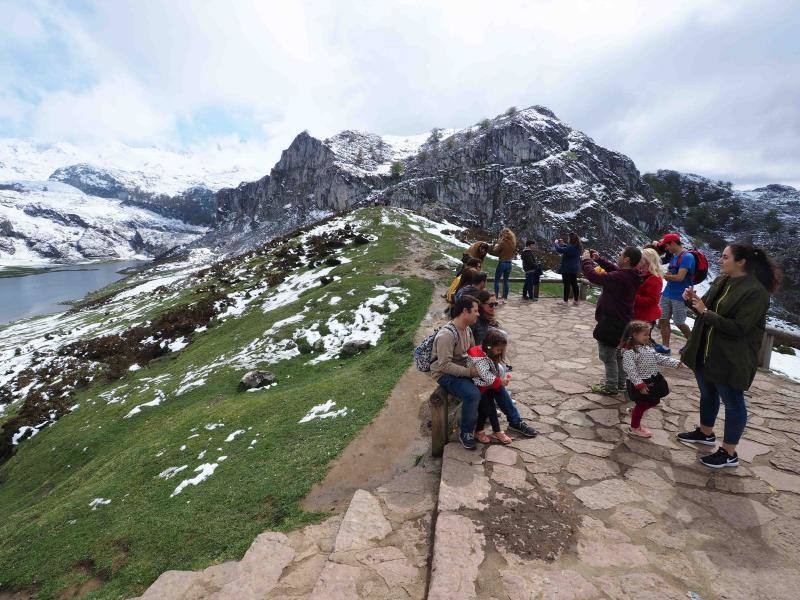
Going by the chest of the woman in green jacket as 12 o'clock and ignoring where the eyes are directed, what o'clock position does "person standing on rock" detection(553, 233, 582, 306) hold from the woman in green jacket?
The person standing on rock is roughly at 2 o'clock from the woman in green jacket.

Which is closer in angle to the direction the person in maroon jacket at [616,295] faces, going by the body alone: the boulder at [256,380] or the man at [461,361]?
the boulder

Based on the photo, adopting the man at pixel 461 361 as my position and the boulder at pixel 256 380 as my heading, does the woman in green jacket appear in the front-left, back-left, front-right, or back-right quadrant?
back-right

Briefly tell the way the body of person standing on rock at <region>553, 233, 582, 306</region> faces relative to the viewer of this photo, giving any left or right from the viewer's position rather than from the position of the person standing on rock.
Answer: facing away from the viewer and to the left of the viewer

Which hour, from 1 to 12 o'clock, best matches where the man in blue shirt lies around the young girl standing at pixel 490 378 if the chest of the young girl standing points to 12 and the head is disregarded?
The man in blue shirt is roughly at 9 o'clock from the young girl standing.

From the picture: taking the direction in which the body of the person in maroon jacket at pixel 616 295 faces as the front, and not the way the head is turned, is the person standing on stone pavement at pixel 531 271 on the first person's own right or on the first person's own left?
on the first person's own right

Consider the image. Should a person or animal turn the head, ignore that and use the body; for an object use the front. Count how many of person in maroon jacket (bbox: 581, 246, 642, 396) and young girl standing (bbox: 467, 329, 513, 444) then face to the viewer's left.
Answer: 1

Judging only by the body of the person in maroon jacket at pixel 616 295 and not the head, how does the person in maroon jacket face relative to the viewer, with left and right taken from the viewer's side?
facing to the left of the viewer

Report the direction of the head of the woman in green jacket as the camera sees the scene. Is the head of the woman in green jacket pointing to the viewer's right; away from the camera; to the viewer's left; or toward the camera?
to the viewer's left

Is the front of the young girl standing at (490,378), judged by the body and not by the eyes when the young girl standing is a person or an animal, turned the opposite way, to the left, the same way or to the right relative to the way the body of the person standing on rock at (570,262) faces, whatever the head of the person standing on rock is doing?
the opposite way

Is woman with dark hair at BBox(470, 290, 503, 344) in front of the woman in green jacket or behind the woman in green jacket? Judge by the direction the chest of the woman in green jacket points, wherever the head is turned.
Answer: in front

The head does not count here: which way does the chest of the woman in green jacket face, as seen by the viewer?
to the viewer's left

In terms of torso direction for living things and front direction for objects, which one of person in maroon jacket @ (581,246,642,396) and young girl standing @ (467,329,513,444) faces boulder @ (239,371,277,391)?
the person in maroon jacket
